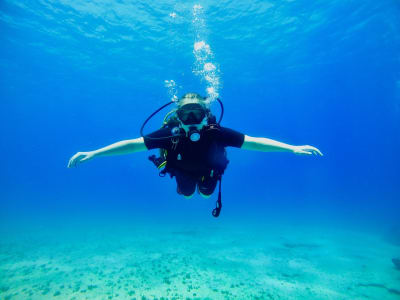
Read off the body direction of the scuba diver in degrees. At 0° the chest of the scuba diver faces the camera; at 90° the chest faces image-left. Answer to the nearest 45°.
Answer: approximately 0°
